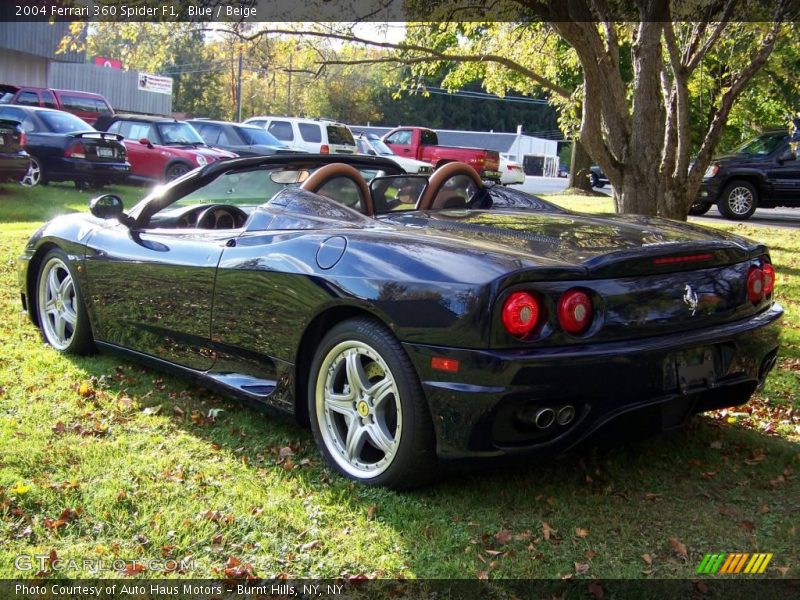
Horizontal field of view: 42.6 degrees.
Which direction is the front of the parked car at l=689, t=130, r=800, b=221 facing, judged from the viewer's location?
facing the viewer and to the left of the viewer

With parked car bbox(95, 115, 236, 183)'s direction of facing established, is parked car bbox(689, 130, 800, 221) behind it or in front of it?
in front

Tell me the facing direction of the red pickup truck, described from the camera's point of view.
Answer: facing away from the viewer and to the left of the viewer

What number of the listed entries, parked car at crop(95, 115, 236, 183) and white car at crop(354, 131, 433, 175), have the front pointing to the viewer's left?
0

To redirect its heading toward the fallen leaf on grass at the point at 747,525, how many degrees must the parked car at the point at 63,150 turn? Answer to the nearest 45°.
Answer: approximately 135° to its left

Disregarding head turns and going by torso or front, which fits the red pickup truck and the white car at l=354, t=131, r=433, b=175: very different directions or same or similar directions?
very different directions

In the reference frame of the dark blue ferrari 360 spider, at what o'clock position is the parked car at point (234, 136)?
The parked car is roughly at 1 o'clock from the dark blue ferrari 360 spider.

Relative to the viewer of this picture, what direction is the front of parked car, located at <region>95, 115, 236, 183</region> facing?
facing the viewer and to the right of the viewer

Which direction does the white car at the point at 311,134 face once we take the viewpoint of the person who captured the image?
facing away from the viewer and to the left of the viewer

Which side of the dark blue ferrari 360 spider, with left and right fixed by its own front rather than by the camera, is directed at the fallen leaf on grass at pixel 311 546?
left
